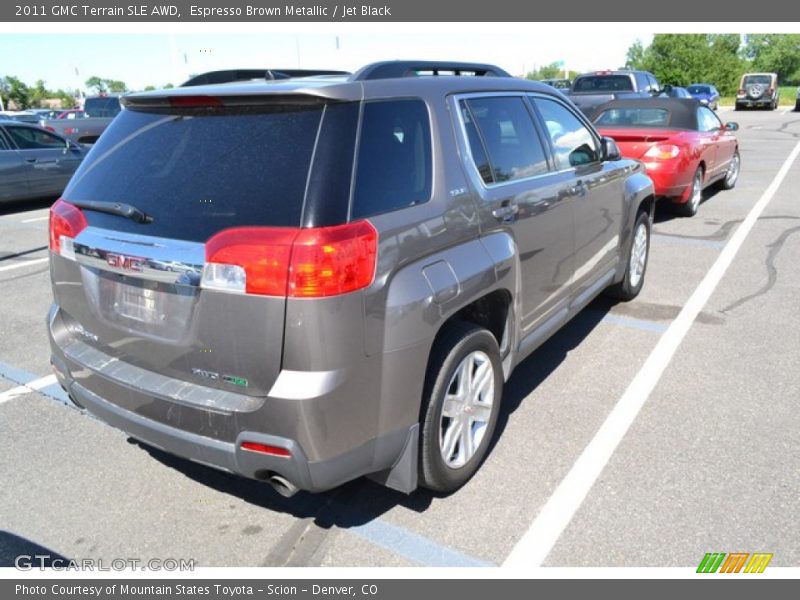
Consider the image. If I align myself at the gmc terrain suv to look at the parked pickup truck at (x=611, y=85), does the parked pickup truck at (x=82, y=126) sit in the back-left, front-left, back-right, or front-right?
front-left

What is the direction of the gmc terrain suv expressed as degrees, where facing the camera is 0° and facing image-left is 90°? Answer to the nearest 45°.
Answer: approximately 225°

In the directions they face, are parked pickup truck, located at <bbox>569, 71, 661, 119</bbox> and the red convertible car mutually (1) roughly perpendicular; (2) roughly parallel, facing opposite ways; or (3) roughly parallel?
roughly parallel

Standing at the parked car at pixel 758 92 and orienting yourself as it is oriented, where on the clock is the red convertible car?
The red convertible car is roughly at 6 o'clock from the parked car.

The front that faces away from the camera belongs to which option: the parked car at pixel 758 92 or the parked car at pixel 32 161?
the parked car at pixel 758 92

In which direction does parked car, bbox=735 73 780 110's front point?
away from the camera

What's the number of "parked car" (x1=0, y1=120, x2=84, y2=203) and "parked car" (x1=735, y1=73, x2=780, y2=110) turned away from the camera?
1

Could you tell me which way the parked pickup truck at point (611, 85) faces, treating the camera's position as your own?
facing away from the viewer and to the right of the viewer

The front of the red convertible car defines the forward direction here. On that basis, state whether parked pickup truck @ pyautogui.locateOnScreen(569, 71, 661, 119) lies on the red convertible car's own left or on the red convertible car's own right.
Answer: on the red convertible car's own left

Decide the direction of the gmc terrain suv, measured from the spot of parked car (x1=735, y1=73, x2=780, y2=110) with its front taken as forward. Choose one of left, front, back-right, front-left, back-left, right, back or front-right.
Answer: back

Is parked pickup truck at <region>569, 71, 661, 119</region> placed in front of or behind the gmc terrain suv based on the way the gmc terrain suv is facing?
in front

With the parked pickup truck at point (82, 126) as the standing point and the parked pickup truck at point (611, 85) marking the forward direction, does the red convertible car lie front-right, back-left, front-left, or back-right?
front-right
